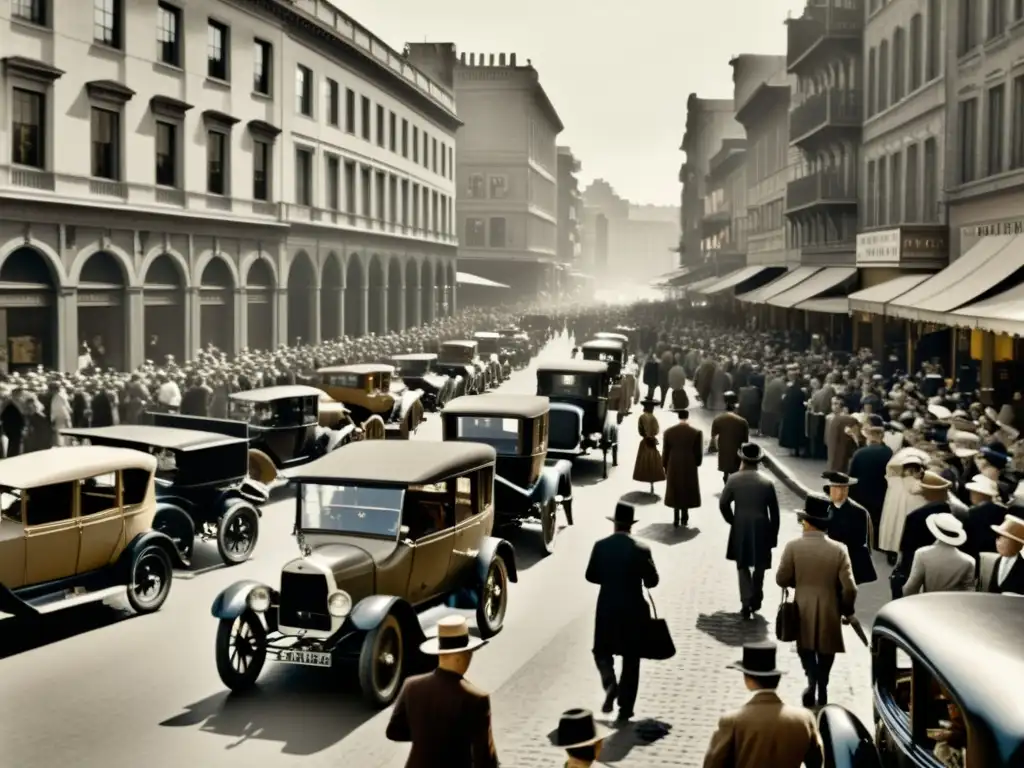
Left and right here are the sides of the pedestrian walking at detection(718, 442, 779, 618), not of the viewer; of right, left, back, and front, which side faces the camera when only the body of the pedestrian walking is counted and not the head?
back

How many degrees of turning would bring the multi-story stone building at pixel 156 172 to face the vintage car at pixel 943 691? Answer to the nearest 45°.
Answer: approximately 45° to its right

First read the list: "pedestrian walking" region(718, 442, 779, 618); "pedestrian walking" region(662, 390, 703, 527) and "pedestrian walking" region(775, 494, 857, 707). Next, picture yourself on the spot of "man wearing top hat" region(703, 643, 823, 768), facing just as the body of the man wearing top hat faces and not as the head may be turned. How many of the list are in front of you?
3

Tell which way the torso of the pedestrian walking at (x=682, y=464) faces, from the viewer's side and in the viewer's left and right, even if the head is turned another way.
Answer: facing away from the viewer

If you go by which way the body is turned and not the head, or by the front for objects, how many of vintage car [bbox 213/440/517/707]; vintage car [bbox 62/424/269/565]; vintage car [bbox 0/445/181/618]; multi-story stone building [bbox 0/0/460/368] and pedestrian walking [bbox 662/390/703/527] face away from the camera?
1

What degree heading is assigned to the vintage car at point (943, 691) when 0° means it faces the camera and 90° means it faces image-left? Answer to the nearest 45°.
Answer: approximately 135°

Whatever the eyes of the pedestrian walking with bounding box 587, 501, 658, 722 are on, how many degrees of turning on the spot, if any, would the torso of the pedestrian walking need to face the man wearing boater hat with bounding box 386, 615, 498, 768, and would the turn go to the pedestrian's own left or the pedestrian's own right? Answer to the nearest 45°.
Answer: approximately 180°

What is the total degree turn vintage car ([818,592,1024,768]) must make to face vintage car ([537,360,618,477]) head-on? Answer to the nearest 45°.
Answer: approximately 45° to its right

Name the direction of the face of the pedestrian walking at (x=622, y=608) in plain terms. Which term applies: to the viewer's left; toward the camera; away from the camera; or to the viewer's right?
away from the camera

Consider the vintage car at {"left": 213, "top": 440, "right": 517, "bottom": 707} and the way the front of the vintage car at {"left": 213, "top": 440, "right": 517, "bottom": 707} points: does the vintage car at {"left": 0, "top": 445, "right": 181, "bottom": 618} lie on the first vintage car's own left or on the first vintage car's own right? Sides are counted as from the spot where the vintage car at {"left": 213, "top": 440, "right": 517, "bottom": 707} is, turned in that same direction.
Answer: on the first vintage car's own right

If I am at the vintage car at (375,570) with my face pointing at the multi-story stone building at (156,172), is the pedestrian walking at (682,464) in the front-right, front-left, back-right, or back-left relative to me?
front-right

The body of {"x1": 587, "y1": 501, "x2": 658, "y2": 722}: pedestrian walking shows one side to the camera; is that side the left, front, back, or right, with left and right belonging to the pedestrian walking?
back

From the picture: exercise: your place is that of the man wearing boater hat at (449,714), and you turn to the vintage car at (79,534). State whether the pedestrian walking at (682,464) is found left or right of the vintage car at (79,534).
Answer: right

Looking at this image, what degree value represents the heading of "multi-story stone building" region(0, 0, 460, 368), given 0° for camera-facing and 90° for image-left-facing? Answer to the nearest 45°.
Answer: approximately 315°

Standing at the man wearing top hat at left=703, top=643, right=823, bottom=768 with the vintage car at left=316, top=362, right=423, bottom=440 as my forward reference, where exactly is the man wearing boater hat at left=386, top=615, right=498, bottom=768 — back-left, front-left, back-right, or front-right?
front-left

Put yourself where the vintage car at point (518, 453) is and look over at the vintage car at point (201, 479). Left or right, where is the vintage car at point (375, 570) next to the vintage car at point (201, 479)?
left
